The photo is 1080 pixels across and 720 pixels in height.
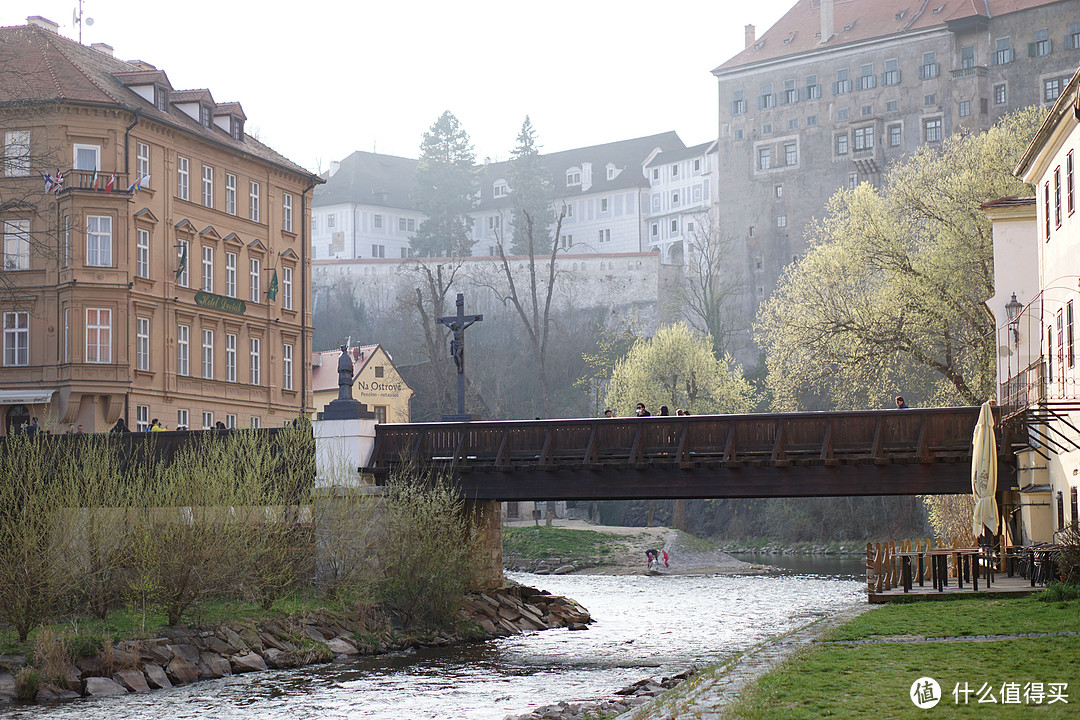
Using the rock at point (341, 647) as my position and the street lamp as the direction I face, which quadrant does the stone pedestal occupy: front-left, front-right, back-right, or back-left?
front-left

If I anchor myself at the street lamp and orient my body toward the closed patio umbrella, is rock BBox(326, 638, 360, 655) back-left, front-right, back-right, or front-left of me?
front-right

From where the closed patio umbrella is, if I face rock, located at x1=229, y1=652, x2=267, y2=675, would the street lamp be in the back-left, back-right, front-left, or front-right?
back-right
